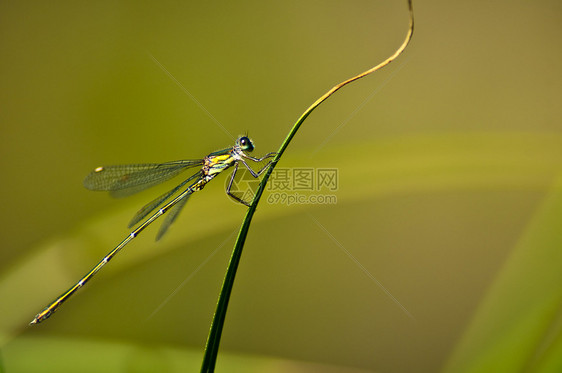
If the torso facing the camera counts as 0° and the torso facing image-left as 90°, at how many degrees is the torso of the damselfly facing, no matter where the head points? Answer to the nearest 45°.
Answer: approximately 270°
